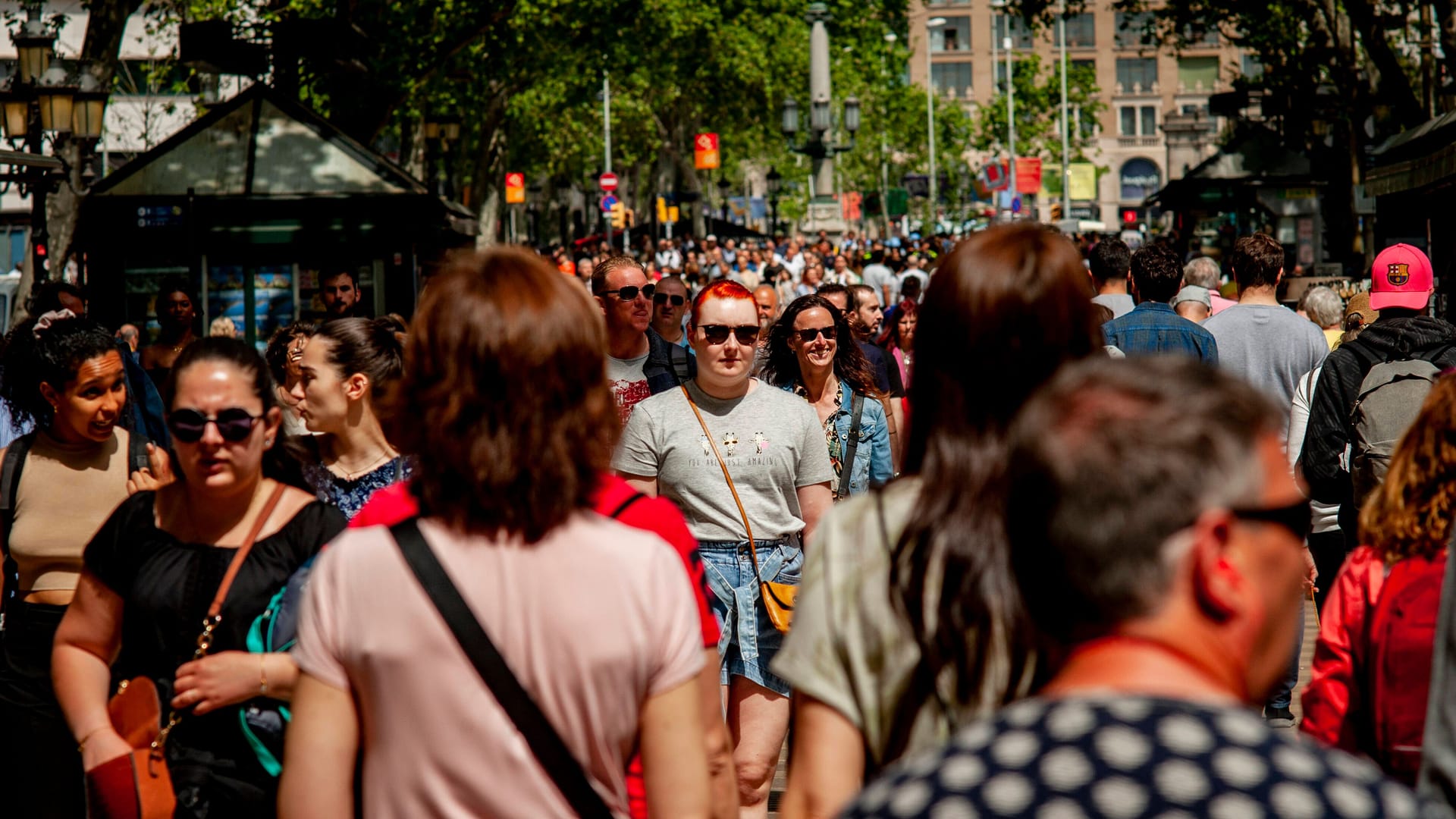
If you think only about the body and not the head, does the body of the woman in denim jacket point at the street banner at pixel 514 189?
no

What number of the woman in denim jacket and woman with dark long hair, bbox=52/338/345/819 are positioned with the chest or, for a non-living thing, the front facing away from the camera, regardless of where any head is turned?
0

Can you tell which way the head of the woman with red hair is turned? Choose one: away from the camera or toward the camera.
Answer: toward the camera

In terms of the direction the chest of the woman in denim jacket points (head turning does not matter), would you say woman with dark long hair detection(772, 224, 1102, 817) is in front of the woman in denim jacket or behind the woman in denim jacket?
in front

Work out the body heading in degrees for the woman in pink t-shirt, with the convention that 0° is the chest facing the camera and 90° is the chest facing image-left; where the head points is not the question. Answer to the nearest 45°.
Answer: approximately 180°

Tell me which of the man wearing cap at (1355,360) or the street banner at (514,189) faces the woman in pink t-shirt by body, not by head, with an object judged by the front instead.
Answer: the street banner

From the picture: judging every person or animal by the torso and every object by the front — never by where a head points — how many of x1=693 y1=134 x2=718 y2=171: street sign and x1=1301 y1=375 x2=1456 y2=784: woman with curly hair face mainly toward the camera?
1

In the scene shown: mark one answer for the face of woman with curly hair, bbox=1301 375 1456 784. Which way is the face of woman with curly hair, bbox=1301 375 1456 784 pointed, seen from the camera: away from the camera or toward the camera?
away from the camera

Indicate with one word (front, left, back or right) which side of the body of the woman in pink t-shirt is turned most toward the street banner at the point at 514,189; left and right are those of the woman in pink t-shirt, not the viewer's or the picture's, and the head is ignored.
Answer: front

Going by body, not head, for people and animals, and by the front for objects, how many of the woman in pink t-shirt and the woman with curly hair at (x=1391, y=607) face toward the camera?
0

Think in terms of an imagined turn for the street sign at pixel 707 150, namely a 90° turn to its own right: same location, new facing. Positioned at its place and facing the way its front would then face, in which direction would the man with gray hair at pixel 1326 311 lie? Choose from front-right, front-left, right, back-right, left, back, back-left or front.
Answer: left

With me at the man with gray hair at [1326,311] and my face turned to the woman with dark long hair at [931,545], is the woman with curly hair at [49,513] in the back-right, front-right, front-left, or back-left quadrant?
front-right

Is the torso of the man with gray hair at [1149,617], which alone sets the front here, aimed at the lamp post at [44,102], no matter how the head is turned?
no

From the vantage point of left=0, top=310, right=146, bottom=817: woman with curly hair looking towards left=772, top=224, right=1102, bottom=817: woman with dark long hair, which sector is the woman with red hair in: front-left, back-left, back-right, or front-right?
front-left

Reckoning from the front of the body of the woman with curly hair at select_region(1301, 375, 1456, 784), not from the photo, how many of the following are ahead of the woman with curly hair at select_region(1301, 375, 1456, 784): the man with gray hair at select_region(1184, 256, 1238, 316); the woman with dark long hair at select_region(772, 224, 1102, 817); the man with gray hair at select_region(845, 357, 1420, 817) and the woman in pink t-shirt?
1

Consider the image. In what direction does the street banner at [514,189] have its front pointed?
toward the camera

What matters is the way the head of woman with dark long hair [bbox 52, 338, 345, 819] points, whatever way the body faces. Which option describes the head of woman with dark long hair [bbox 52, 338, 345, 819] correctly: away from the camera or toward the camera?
toward the camera

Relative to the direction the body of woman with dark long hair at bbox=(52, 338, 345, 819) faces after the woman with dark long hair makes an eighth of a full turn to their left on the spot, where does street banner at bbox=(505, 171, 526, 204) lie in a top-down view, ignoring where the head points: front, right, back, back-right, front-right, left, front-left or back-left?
back-left

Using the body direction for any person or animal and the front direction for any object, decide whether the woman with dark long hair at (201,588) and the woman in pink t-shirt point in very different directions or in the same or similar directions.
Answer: very different directions

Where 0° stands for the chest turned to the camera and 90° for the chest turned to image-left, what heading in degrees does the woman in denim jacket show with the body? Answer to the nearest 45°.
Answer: approximately 0°

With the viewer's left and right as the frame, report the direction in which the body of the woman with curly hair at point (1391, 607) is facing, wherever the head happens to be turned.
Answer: facing away from the viewer

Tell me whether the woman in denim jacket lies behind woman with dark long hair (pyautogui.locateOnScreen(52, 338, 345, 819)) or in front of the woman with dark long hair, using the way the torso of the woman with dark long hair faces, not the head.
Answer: behind

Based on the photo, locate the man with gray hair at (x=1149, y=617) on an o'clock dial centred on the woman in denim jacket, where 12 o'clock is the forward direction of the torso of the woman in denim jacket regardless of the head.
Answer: The man with gray hair is roughly at 12 o'clock from the woman in denim jacket.

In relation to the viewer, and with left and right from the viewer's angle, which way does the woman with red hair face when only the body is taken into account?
facing the viewer
